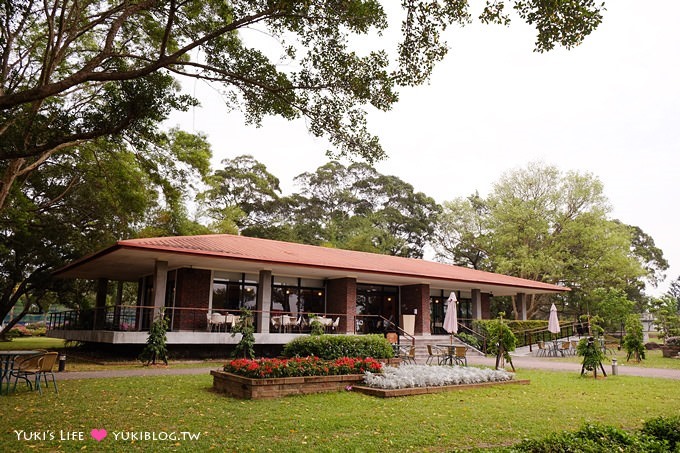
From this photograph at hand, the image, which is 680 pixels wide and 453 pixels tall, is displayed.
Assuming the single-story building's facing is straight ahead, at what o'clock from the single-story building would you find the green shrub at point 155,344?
The green shrub is roughly at 2 o'clock from the single-story building.

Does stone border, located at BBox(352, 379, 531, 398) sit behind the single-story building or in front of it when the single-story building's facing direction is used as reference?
in front

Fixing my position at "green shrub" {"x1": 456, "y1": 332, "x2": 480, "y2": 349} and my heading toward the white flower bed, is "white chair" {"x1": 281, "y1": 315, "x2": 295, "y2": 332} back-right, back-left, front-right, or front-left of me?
front-right

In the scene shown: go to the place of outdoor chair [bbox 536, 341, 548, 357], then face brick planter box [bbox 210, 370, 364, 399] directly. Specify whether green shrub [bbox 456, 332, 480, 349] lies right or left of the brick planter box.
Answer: right

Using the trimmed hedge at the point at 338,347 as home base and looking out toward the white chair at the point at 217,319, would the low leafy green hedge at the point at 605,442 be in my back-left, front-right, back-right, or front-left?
back-left

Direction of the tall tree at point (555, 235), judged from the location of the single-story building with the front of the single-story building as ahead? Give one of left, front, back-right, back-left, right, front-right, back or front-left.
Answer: left

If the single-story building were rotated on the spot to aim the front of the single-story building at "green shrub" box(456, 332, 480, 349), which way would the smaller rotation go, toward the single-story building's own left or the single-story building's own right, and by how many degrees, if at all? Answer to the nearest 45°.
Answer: approximately 45° to the single-story building's own left

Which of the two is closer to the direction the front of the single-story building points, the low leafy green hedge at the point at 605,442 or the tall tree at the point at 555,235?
the low leafy green hedge

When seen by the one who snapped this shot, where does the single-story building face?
facing the viewer and to the right of the viewer

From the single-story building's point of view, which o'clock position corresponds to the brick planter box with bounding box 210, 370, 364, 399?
The brick planter box is roughly at 1 o'clock from the single-story building.

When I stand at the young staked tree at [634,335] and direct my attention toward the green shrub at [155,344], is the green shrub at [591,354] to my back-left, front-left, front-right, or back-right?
front-left

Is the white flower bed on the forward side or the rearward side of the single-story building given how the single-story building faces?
on the forward side
